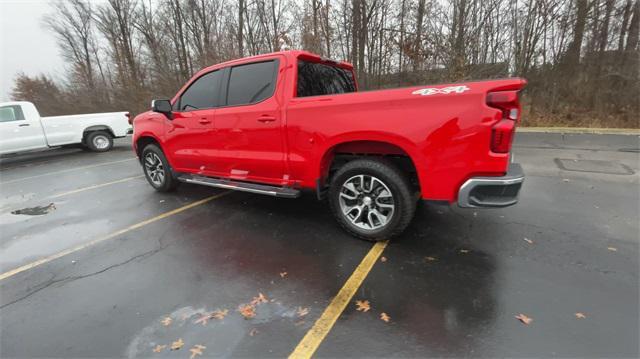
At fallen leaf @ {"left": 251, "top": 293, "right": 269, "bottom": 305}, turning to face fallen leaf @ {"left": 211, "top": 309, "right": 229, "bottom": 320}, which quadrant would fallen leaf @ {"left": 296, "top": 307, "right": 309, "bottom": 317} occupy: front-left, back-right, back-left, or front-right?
back-left

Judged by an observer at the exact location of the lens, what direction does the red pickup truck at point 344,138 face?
facing away from the viewer and to the left of the viewer

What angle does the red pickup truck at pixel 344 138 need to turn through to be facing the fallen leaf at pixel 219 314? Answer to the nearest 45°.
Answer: approximately 90° to its left

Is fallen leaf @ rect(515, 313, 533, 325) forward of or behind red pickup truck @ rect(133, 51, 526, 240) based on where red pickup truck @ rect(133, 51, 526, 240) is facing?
behind

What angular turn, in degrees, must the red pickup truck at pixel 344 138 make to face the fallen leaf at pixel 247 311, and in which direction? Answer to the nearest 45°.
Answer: approximately 90° to its left

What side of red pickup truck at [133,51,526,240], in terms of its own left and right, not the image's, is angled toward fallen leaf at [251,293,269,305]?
left

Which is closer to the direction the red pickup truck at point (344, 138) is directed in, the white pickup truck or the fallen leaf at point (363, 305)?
the white pickup truck

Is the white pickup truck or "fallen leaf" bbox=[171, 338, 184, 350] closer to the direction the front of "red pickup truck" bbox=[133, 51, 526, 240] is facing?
the white pickup truck

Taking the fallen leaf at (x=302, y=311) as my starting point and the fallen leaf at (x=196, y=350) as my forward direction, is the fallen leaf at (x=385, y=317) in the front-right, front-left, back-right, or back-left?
back-left

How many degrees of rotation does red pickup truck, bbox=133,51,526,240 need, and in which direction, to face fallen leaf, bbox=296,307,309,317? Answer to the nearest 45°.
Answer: approximately 135° to its left

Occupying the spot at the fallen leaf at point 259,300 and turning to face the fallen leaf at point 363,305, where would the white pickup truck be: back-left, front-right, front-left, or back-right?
back-left

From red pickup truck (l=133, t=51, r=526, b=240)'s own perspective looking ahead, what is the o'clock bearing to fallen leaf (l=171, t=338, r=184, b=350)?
The fallen leaf is roughly at 9 o'clock from the red pickup truck.

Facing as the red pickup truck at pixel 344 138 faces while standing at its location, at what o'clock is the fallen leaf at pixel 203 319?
The fallen leaf is roughly at 9 o'clock from the red pickup truck.
